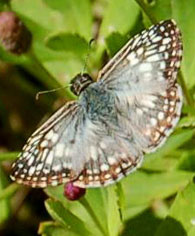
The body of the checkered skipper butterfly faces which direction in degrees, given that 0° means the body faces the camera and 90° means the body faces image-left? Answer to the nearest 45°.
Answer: approximately 135°
